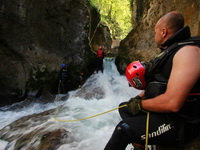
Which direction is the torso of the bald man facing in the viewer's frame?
to the viewer's left

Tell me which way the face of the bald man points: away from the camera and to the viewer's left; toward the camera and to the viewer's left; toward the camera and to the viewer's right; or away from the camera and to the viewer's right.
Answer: away from the camera and to the viewer's left
